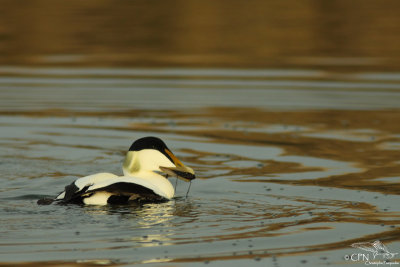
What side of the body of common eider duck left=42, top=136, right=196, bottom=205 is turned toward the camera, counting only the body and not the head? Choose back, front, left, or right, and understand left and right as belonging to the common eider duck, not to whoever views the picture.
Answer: right
